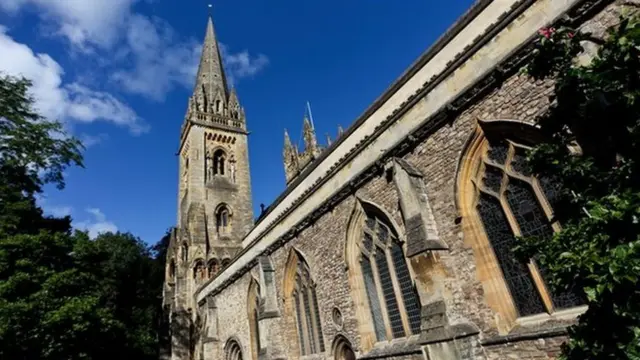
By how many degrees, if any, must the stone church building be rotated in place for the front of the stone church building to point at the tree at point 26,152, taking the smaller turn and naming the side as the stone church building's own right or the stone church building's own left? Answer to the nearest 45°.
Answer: approximately 45° to the stone church building's own left
